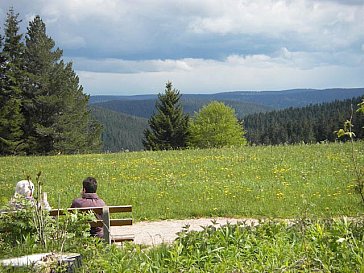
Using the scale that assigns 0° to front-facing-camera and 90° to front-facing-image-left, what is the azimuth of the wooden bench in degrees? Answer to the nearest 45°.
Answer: approximately 180°

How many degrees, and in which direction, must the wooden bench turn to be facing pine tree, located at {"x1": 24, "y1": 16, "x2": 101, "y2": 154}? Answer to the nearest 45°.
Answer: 0° — it already faces it

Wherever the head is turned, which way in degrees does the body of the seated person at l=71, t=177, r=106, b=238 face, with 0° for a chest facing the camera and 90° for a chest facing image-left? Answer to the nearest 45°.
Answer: approximately 180°

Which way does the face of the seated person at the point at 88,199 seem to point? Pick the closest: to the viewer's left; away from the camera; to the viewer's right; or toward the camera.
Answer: away from the camera

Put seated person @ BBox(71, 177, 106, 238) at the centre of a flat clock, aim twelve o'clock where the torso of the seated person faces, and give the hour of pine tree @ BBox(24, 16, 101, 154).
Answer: The pine tree is roughly at 12 o'clock from the seated person.
